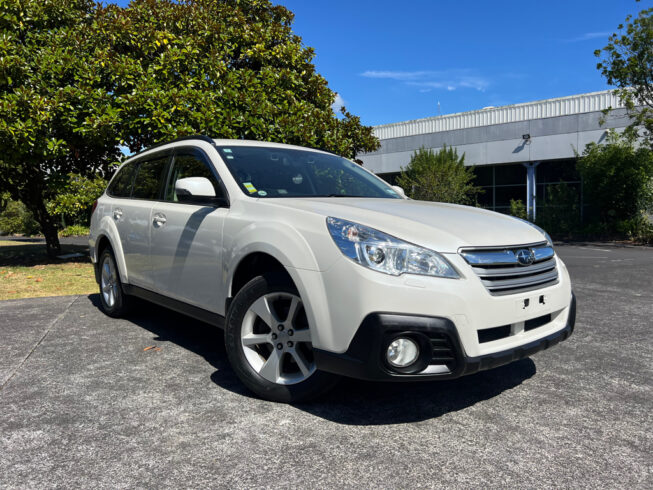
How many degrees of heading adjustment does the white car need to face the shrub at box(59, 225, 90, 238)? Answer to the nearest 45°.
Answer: approximately 180°

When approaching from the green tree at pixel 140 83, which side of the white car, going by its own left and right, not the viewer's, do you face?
back

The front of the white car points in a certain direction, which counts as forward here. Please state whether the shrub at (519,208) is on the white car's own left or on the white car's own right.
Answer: on the white car's own left

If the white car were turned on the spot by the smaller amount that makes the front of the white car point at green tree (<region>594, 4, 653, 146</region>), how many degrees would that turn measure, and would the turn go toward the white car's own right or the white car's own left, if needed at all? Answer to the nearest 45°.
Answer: approximately 90° to the white car's own left

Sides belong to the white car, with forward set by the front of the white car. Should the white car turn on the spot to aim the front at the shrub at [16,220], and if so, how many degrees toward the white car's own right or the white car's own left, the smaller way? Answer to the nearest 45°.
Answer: approximately 180°

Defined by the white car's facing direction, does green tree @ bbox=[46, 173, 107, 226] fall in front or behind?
behind

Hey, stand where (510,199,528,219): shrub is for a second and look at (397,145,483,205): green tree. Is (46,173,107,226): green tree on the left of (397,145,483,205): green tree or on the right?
left

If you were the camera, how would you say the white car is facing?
facing the viewer and to the right of the viewer
